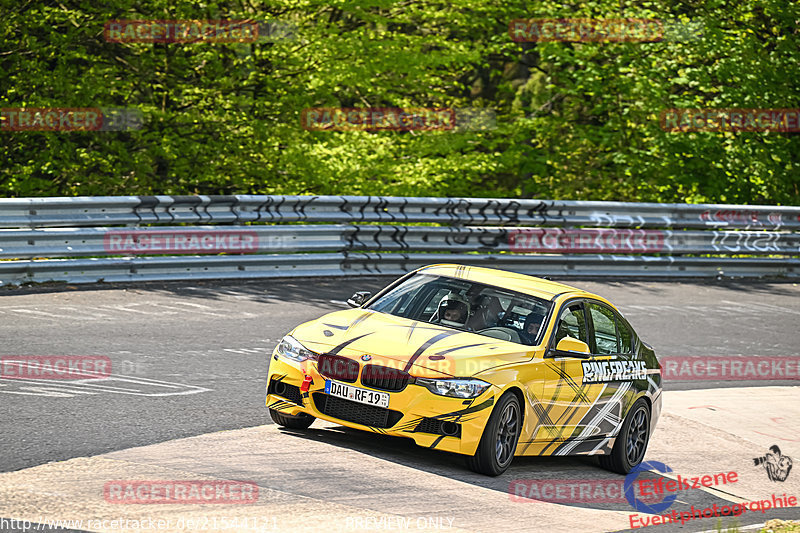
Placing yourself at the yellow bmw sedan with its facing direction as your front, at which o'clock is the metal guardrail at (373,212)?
The metal guardrail is roughly at 4 o'clock from the yellow bmw sedan.

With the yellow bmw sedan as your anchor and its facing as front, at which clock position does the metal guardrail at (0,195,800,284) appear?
The metal guardrail is roughly at 4 o'clock from the yellow bmw sedan.

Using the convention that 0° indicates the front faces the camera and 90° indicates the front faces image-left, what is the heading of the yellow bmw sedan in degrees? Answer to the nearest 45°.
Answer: approximately 45°
